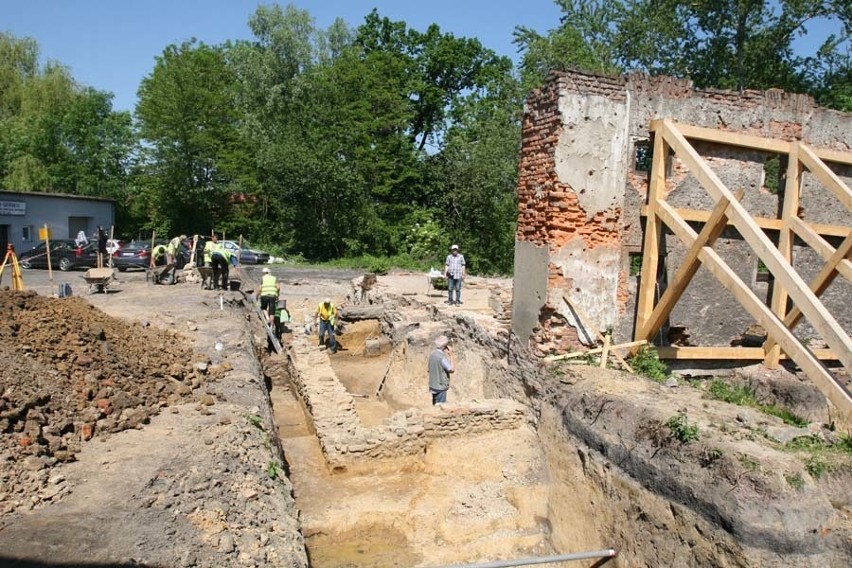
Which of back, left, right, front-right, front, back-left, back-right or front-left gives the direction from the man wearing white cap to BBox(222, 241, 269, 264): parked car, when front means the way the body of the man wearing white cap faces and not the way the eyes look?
back-right

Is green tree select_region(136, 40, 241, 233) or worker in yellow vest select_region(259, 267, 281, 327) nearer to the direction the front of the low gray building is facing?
the worker in yellow vest

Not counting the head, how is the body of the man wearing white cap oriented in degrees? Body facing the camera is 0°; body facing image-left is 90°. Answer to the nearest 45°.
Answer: approximately 0°
